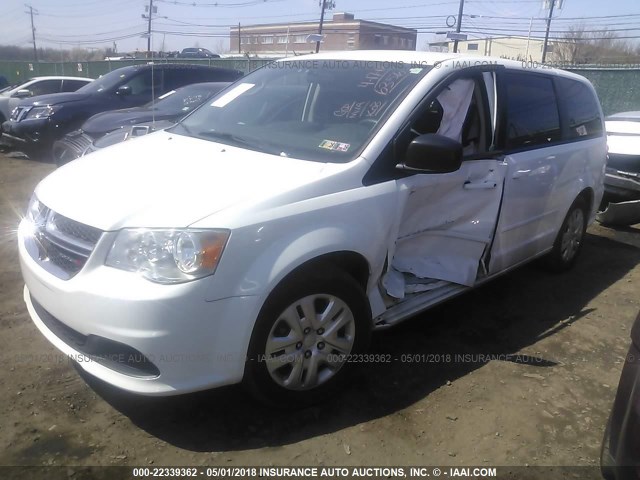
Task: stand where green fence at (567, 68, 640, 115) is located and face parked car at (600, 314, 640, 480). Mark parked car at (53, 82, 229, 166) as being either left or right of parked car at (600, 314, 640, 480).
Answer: right

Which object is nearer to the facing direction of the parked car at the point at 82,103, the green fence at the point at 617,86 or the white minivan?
the white minivan

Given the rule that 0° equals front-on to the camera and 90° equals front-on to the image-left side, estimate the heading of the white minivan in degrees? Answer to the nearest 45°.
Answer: approximately 45°

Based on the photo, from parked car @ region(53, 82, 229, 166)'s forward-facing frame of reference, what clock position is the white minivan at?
The white minivan is roughly at 10 o'clock from the parked car.

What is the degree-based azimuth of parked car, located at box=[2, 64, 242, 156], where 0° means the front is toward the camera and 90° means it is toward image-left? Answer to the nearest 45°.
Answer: approximately 45°

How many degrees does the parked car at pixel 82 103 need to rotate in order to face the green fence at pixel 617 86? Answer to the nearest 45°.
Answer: approximately 135° to its left

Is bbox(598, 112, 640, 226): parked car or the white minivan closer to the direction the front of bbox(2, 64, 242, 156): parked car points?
the white minivan

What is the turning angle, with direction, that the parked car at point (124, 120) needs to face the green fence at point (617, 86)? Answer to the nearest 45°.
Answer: approximately 135° to its left

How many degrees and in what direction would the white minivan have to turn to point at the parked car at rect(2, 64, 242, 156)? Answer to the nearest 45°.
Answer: approximately 90° to its right

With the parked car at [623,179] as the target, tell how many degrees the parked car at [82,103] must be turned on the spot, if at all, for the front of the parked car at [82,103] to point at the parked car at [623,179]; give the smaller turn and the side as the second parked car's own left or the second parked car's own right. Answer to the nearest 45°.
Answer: approximately 90° to the second parked car's own left

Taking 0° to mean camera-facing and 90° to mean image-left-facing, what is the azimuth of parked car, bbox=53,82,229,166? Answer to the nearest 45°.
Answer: approximately 45°
